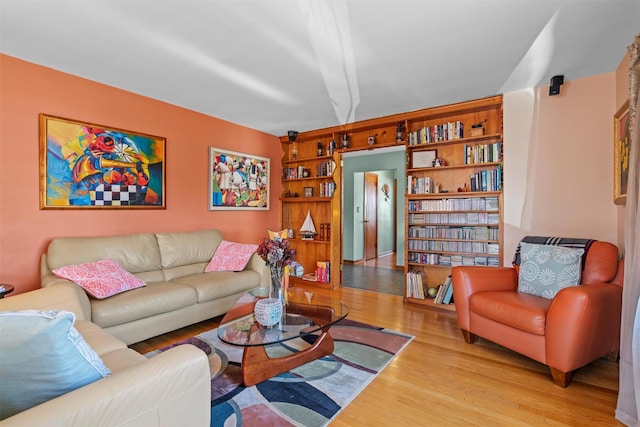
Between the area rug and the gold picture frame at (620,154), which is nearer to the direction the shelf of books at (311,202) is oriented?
the area rug

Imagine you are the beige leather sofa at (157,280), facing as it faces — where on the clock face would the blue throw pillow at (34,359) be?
The blue throw pillow is roughly at 2 o'clock from the beige leather sofa.

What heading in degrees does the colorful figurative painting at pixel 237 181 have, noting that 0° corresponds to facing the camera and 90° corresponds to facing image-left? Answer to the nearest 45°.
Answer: approximately 315°

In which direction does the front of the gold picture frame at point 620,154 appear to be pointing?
to the viewer's left

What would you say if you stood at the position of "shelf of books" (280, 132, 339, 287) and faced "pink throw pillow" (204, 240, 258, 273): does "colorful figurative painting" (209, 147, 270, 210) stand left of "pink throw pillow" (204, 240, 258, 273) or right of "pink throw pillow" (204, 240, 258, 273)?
right

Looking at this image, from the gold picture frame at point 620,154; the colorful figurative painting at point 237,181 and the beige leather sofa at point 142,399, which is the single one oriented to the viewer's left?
the gold picture frame

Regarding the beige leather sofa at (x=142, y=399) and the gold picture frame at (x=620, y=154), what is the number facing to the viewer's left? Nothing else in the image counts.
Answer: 1

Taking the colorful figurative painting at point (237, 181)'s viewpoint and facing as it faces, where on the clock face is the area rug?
The area rug is roughly at 1 o'clock from the colorful figurative painting.

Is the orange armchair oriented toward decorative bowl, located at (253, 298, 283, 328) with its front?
yes

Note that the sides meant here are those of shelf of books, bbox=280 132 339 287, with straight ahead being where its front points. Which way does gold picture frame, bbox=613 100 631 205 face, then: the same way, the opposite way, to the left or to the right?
to the right
